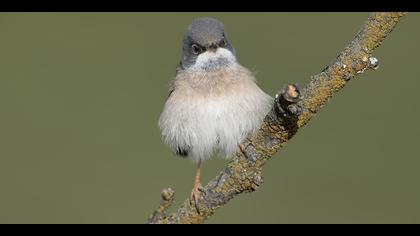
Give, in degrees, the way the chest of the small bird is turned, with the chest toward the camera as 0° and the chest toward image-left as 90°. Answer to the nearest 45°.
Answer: approximately 0°
